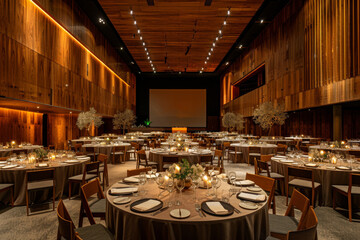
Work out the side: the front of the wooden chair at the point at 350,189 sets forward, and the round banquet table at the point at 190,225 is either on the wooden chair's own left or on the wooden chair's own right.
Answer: on the wooden chair's own left

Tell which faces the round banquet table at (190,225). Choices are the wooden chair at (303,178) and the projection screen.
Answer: the projection screen

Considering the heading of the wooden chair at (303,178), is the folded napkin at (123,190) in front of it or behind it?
behind

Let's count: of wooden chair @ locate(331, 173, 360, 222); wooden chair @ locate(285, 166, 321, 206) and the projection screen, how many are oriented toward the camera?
1

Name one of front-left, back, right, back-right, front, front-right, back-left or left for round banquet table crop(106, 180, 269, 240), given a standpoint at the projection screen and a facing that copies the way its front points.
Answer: front

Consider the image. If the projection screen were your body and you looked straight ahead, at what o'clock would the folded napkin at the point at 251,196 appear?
The folded napkin is roughly at 12 o'clock from the projection screen.

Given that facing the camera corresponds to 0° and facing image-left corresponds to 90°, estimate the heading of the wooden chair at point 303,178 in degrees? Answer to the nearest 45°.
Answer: approximately 225°

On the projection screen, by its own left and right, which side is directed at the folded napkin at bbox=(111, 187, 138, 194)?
front

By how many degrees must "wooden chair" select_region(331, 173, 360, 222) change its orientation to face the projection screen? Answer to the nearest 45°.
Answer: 0° — it already faces it

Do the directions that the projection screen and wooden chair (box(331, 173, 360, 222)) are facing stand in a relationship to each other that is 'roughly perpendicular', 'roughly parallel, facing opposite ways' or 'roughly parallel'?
roughly parallel, facing opposite ways

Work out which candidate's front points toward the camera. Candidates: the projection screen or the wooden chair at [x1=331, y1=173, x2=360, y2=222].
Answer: the projection screen

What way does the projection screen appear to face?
toward the camera

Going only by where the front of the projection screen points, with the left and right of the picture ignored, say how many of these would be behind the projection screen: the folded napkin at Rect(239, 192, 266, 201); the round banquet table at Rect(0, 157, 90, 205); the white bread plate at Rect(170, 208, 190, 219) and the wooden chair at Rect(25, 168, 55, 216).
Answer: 0

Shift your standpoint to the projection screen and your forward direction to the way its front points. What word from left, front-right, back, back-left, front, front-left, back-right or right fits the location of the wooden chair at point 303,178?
front

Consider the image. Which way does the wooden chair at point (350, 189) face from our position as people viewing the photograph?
facing away from the viewer and to the left of the viewer

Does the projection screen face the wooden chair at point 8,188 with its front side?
yes

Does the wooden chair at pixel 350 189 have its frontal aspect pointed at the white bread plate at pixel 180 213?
no

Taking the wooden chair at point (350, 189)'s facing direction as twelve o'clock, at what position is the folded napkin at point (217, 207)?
The folded napkin is roughly at 8 o'clock from the wooden chair.
